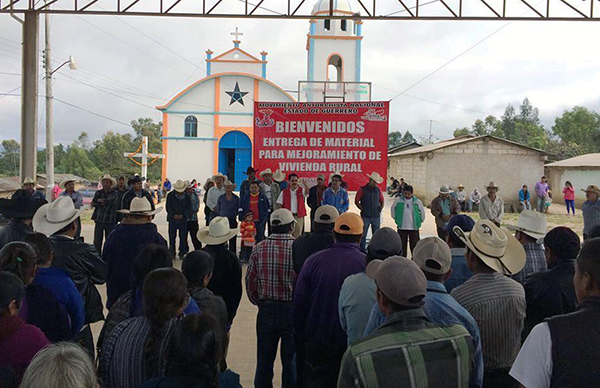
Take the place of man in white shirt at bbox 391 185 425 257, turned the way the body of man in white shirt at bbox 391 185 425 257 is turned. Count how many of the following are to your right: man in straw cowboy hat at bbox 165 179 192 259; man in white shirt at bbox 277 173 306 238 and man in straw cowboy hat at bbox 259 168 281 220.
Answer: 3

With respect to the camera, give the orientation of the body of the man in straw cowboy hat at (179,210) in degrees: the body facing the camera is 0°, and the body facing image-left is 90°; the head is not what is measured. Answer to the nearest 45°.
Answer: approximately 0°

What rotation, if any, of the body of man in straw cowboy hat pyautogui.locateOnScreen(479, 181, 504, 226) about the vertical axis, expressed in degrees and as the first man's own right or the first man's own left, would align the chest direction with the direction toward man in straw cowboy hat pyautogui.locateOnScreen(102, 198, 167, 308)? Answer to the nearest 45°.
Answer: approximately 45° to the first man's own right

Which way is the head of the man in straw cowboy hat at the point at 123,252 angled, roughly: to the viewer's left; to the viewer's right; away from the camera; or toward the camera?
away from the camera

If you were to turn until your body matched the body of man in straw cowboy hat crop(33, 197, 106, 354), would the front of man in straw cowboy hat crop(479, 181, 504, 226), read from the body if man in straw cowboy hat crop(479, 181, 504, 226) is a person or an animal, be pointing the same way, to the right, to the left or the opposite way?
the opposite way

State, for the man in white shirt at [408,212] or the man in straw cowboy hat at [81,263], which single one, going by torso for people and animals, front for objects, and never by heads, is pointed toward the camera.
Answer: the man in white shirt

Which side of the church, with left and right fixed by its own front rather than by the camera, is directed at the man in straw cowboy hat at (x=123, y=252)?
front

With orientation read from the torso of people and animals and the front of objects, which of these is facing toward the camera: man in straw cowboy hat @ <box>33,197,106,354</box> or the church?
the church

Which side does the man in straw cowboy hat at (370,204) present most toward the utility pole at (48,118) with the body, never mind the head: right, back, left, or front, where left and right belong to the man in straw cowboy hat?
right

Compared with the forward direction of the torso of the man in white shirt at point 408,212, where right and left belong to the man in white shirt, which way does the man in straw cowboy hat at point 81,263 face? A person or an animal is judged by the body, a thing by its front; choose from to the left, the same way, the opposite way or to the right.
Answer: the opposite way

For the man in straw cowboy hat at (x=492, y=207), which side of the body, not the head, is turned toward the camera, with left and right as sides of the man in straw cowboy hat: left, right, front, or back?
front

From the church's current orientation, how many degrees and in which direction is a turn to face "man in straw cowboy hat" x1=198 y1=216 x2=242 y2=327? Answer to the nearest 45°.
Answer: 0° — it already faces them

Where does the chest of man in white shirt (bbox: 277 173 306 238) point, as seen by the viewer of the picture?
toward the camera

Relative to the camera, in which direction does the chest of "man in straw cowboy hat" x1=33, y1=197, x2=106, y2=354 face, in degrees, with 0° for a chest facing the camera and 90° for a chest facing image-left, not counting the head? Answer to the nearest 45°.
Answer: approximately 225°
